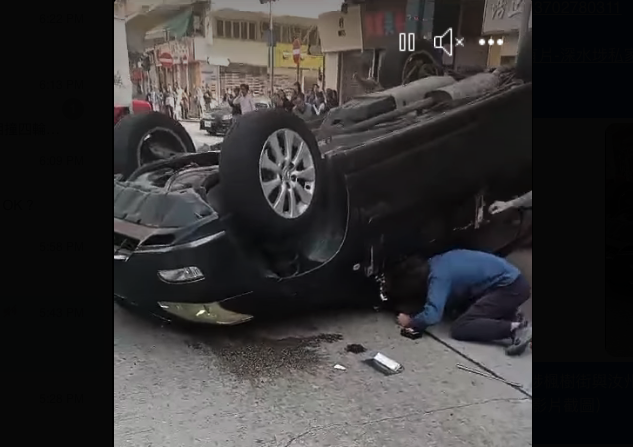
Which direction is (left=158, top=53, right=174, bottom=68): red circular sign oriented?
toward the camera

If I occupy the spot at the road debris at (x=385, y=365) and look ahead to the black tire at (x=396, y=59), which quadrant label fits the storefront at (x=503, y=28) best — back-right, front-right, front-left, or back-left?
front-right

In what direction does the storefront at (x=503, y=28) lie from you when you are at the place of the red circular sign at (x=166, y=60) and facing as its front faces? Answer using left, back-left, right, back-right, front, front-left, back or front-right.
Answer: left
